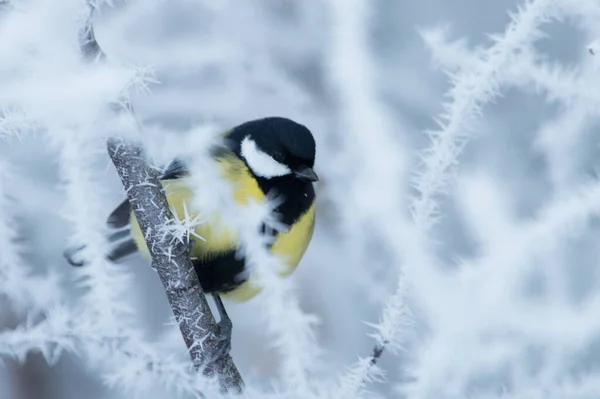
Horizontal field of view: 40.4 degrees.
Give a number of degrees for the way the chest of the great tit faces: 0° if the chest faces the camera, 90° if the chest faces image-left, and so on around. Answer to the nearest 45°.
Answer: approximately 315°
